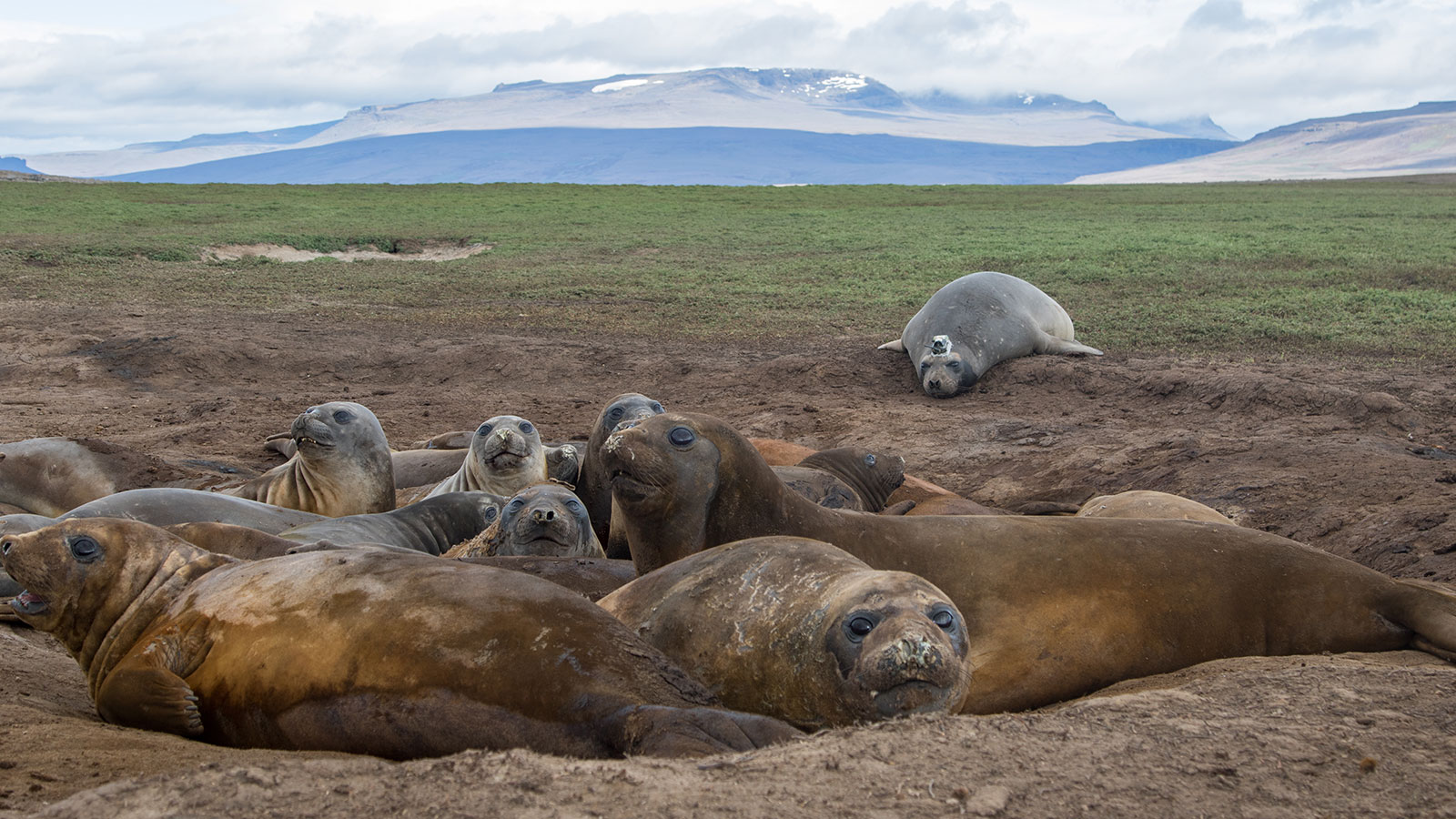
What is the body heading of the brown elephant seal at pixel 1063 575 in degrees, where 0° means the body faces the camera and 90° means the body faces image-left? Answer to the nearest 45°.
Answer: approximately 90°

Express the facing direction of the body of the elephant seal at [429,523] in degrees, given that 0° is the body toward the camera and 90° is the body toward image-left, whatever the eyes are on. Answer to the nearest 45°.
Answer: approximately 270°

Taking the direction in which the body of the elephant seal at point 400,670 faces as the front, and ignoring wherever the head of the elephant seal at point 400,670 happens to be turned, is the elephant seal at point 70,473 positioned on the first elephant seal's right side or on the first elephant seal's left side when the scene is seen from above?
on the first elephant seal's right side

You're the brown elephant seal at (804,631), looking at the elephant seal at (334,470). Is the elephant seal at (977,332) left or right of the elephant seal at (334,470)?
right

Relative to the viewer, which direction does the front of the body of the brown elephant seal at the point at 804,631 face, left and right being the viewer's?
facing the viewer and to the right of the viewer

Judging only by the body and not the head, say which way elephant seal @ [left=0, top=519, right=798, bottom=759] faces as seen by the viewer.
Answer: to the viewer's left
